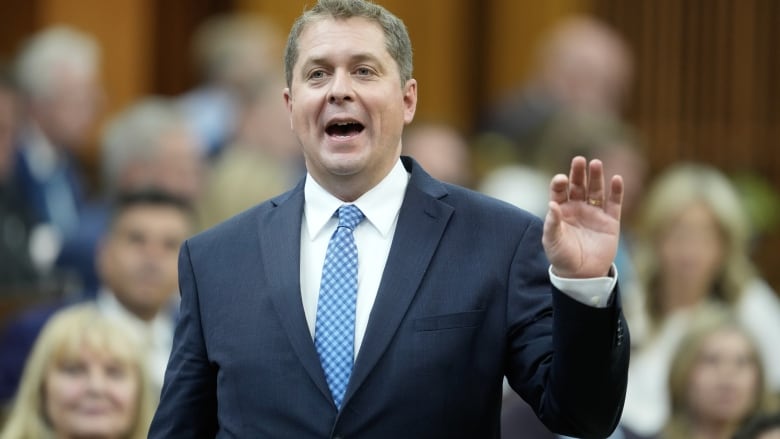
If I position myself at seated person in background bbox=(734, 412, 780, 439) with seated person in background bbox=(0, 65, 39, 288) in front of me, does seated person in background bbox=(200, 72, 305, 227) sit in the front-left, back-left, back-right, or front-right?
front-right

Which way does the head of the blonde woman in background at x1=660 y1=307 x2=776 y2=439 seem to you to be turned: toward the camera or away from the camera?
toward the camera

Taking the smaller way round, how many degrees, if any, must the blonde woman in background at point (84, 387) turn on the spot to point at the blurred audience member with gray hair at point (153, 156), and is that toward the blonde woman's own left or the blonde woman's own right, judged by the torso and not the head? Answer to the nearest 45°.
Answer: approximately 180°

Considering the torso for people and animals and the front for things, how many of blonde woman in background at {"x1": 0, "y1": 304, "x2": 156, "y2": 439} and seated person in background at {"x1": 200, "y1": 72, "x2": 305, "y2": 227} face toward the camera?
2

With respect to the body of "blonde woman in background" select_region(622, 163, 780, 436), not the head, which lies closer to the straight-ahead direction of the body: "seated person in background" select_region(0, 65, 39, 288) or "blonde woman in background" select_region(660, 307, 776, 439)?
the blonde woman in background

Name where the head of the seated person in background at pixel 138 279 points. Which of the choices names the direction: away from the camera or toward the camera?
toward the camera

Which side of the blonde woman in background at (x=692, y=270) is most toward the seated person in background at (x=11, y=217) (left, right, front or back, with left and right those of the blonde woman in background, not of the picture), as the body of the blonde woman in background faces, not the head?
right

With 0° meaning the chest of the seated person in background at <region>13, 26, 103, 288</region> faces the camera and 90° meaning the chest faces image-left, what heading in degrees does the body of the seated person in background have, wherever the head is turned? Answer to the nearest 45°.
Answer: approximately 315°

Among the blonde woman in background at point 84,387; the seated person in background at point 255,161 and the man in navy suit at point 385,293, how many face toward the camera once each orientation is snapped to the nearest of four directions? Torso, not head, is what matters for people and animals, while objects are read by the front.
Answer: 3

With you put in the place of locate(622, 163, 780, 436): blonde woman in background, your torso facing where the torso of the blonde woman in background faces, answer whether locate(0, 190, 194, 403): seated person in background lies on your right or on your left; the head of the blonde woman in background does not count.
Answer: on your right

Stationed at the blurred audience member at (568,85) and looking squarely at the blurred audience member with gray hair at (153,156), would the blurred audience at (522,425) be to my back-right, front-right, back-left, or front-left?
front-left

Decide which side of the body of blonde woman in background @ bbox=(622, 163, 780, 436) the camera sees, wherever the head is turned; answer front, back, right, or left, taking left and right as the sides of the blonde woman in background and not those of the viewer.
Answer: front

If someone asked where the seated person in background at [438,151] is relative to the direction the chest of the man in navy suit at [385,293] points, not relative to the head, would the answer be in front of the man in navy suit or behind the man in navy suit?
behind

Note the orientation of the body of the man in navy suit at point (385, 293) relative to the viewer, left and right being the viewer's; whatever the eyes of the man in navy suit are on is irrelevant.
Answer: facing the viewer

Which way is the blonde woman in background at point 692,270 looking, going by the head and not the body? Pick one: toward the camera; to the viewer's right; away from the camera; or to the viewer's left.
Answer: toward the camera
